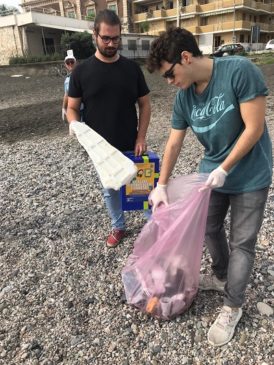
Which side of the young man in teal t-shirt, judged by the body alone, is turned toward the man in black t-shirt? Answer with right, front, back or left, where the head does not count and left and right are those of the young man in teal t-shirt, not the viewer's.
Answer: right

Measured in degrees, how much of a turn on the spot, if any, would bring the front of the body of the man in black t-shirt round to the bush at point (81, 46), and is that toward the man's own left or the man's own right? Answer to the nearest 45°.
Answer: approximately 180°

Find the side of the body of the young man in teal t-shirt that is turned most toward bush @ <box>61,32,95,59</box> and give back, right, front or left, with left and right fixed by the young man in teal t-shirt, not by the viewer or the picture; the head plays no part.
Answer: right

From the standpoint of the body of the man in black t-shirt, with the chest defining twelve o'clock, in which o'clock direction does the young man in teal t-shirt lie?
The young man in teal t-shirt is roughly at 11 o'clock from the man in black t-shirt.

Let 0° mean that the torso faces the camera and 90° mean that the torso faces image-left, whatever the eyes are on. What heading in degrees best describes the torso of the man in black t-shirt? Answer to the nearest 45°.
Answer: approximately 0°

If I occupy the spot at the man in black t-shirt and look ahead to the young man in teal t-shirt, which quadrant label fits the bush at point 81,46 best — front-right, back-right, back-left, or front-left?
back-left

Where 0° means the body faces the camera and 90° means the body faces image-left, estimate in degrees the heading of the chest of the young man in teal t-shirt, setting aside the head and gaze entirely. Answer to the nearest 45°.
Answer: approximately 45°
